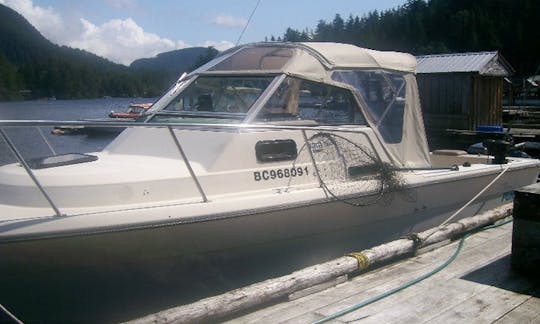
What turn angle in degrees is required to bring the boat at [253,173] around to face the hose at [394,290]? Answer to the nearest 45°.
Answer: approximately 90° to its left

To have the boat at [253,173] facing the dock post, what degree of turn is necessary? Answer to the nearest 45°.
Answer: approximately 90° to its left

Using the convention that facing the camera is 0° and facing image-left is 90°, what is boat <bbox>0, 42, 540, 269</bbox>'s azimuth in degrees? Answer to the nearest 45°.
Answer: approximately 45°

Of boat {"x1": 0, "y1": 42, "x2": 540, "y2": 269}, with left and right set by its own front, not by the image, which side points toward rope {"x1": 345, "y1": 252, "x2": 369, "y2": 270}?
left

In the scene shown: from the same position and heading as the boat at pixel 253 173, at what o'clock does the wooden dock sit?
The wooden dock is roughly at 9 o'clock from the boat.

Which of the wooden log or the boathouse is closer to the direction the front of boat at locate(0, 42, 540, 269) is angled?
the wooden log
